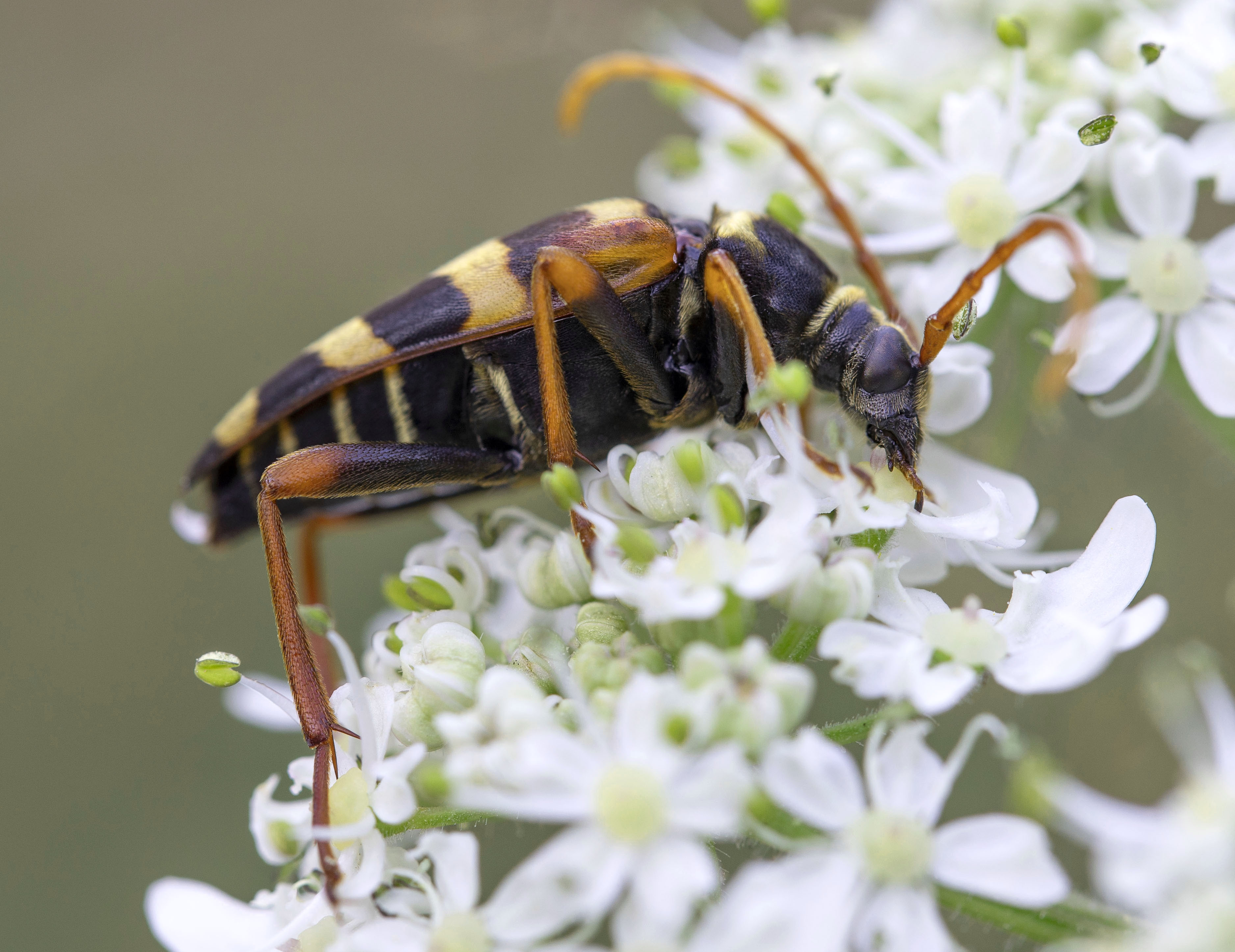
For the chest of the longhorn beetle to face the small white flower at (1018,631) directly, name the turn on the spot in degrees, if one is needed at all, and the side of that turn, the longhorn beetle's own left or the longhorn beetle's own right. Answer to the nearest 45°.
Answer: approximately 45° to the longhorn beetle's own right

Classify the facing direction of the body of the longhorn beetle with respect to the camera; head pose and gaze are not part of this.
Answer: to the viewer's right

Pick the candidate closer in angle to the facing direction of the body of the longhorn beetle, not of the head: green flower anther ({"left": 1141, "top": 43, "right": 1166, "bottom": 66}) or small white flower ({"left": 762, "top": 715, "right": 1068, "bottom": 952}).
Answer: the green flower anther

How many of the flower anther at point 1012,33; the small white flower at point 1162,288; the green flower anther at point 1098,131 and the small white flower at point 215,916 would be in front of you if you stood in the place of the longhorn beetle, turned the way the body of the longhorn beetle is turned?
3

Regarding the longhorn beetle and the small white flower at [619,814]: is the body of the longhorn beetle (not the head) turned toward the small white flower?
no

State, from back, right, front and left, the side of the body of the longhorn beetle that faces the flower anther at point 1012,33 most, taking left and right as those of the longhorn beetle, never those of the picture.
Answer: front

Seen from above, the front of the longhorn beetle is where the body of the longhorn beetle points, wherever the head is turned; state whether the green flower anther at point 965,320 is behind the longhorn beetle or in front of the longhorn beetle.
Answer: in front

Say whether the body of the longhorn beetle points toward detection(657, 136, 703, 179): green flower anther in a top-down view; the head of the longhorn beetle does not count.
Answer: no

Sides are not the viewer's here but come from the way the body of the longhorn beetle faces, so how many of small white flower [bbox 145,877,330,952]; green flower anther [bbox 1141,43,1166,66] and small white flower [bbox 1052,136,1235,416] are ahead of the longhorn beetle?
2

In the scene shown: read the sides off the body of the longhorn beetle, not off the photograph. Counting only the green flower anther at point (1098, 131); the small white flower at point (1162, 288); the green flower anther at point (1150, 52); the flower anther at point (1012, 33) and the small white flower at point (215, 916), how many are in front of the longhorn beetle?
4

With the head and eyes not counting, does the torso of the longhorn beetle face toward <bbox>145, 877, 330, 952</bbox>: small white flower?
no
